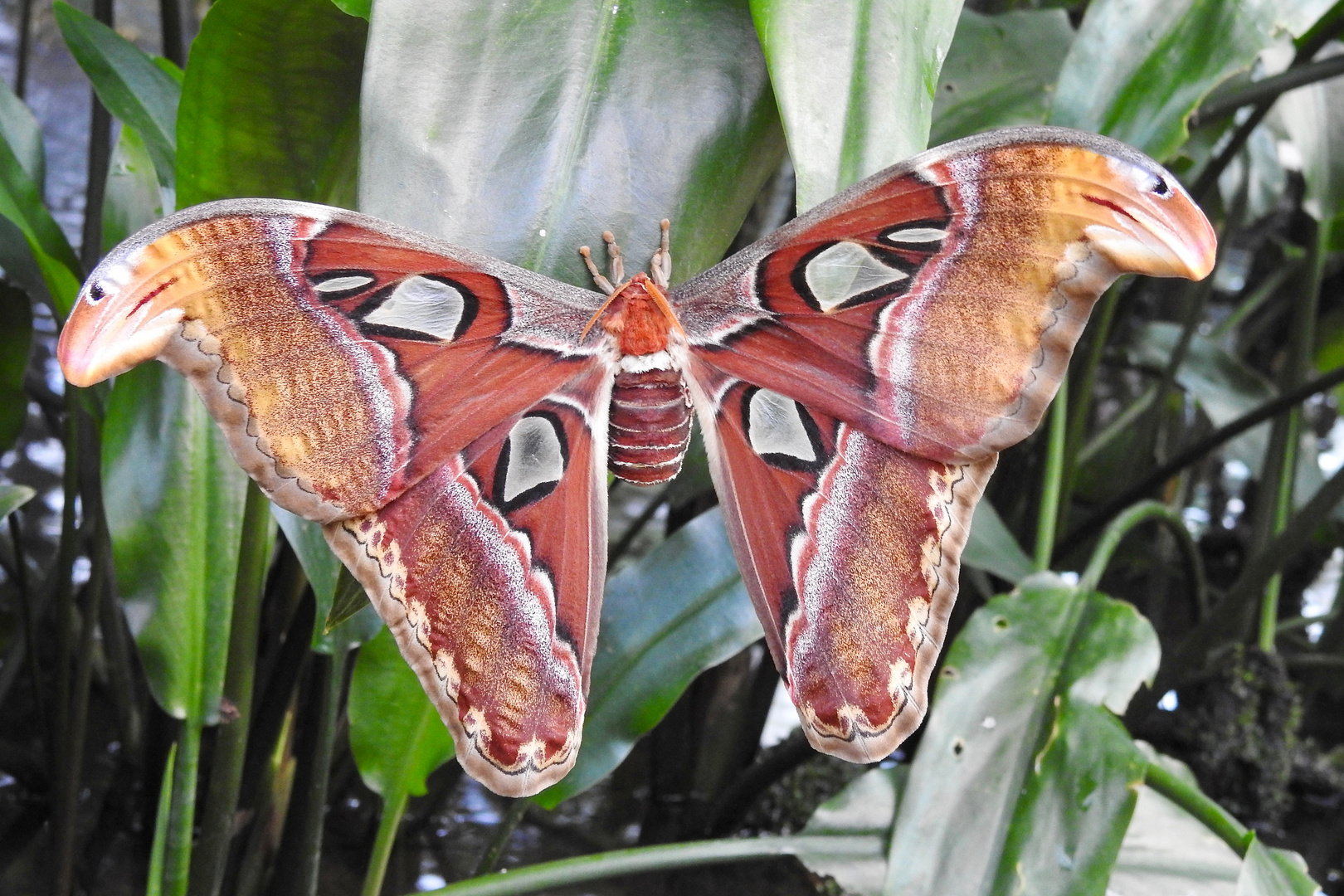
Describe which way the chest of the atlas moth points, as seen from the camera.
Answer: away from the camera
